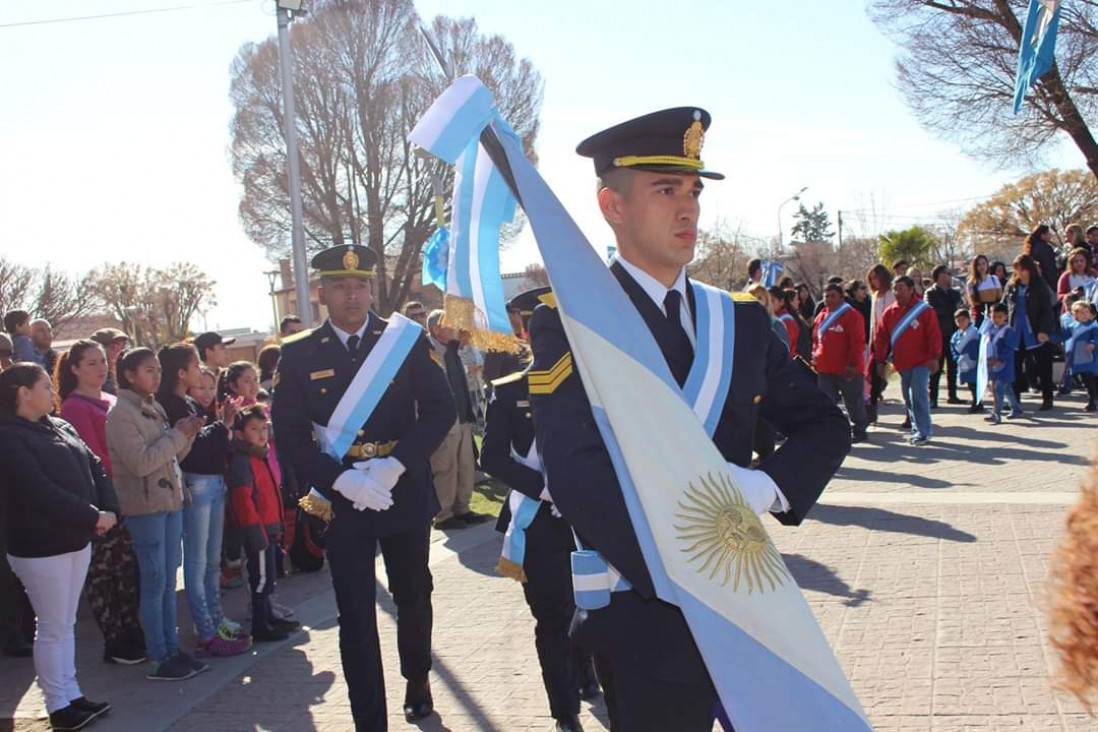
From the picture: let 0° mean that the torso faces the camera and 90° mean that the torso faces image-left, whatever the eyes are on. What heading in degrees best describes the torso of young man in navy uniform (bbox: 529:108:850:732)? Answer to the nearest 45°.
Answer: approximately 315°

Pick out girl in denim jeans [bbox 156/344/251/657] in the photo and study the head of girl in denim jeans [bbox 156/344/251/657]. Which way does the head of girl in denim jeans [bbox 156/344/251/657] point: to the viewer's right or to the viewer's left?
to the viewer's right

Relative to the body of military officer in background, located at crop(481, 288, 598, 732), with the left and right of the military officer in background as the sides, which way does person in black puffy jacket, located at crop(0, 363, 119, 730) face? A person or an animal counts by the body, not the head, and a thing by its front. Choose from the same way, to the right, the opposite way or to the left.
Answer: to the left

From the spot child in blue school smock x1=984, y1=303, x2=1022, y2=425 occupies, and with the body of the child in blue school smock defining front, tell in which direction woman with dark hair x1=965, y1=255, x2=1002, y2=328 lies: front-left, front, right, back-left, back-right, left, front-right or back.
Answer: back-right

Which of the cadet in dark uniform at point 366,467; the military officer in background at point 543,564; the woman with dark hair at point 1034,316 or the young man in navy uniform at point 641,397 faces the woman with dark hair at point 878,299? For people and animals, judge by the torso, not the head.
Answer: the woman with dark hair at point 1034,316

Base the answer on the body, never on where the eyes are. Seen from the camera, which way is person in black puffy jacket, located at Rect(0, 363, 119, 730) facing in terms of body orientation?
to the viewer's right

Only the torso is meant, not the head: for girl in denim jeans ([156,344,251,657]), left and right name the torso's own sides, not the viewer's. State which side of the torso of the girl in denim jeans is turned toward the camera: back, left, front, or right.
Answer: right
